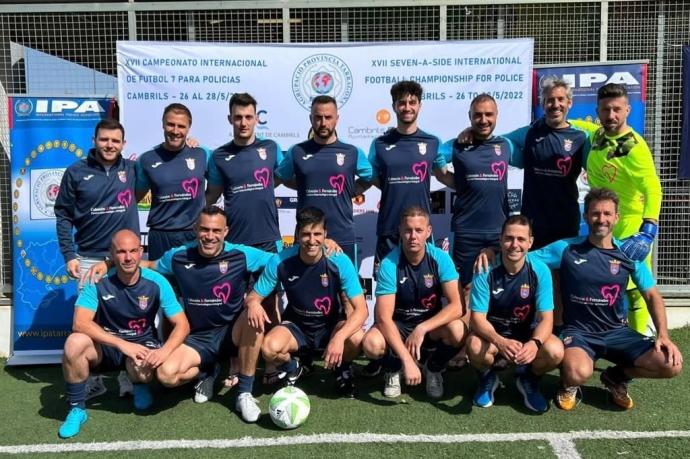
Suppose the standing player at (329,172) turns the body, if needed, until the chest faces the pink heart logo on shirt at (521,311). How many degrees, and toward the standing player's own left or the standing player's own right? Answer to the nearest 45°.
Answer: approximately 45° to the standing player's own left

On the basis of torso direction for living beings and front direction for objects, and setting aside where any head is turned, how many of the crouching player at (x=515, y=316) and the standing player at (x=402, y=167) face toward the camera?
2

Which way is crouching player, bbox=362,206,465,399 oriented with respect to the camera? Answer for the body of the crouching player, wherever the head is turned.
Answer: toward the camera

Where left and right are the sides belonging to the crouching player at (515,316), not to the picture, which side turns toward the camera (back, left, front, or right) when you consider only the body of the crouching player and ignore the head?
front

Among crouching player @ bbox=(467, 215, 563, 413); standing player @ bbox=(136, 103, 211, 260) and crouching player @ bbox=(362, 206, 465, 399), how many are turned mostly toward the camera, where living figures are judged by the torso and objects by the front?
3

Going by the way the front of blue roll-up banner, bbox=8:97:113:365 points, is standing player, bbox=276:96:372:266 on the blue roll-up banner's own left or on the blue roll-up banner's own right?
on the blue roll-up banner's own left

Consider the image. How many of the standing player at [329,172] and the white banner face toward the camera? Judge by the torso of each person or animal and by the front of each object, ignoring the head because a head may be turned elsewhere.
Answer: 2

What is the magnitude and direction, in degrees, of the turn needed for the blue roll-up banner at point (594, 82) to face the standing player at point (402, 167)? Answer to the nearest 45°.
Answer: approximately 45° to its right

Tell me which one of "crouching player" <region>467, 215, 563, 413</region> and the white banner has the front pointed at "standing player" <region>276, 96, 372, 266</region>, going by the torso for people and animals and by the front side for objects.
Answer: the white banner

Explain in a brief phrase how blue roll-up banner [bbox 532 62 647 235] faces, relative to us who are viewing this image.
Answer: facing the viewer

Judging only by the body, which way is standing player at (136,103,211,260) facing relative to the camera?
toward the camera
